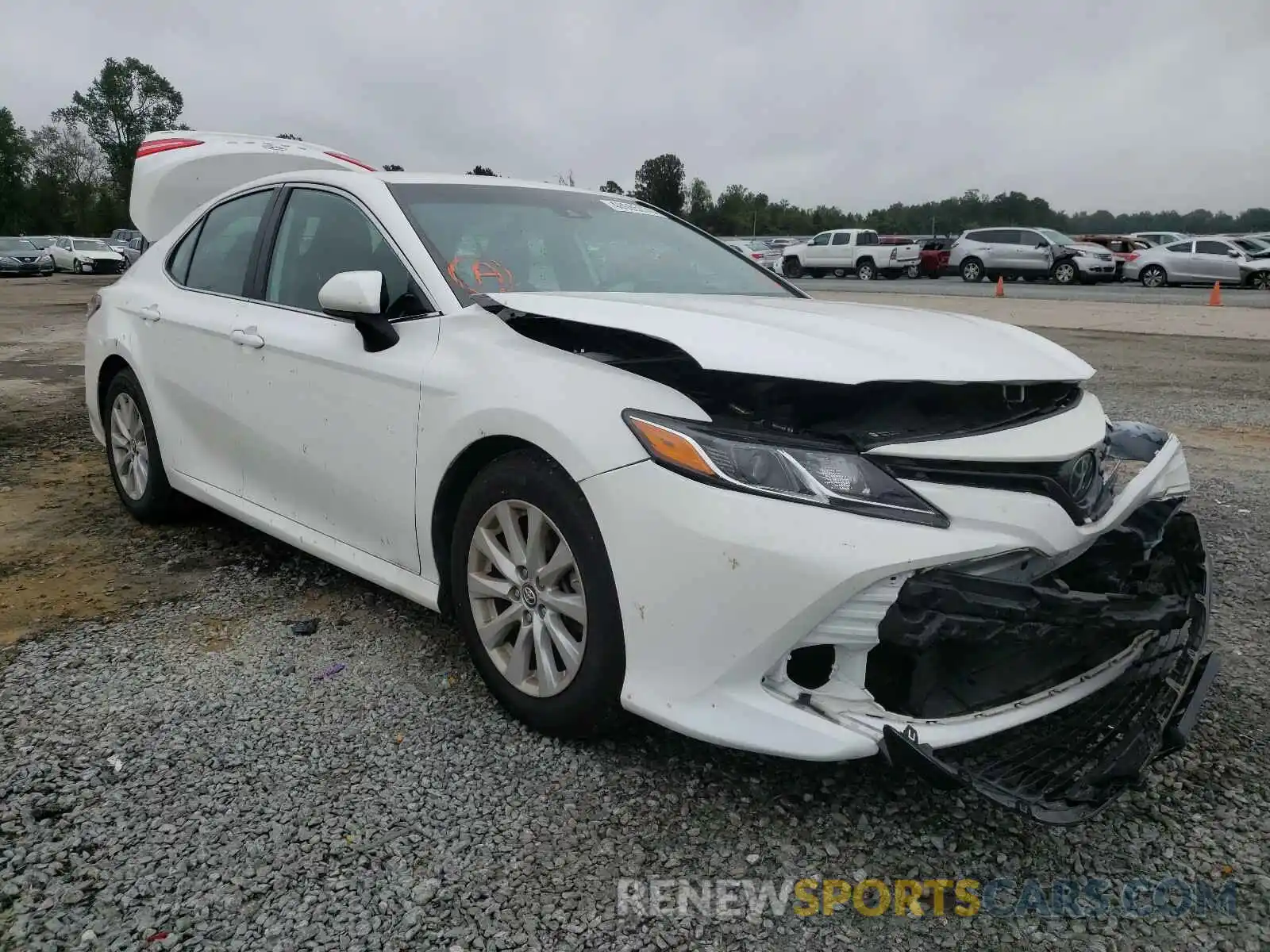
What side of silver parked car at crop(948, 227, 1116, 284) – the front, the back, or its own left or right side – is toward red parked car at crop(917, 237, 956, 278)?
back

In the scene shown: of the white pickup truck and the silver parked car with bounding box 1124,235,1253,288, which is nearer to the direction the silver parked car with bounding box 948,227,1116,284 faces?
the silver parked car

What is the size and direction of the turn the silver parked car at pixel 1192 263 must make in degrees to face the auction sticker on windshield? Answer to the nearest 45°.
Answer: approximately 90° to its right

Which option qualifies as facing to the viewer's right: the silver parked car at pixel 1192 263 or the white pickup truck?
the silver parked car

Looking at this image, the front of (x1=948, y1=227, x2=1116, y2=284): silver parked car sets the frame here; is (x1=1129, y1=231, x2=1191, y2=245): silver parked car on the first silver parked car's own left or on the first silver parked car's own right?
on the first silver parked car's own left

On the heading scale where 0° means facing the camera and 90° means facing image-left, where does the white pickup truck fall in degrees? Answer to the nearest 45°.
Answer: approximately 135°

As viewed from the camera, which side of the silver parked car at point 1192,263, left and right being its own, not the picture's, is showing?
right

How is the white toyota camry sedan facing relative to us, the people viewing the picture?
facing the viewer and to the right of the viewer

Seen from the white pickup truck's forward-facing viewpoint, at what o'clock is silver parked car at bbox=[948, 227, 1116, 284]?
The silver parked car is roughly at 6 o'clock from the white pickup truck.

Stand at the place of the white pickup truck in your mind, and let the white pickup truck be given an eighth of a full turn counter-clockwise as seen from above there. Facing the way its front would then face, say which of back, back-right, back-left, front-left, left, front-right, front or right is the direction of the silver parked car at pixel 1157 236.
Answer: back

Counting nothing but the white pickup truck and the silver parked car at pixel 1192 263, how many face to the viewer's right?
1

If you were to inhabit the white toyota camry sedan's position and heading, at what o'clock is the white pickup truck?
The white pickup truck is roughly at 8 o'clock from the white toyota camry sedan.

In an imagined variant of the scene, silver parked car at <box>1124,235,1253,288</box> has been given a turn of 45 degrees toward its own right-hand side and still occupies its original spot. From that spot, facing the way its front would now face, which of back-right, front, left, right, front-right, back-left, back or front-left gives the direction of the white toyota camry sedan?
front-right

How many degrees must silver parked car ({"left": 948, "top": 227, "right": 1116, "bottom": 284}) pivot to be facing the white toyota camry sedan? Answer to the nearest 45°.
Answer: approximately 45° to its right

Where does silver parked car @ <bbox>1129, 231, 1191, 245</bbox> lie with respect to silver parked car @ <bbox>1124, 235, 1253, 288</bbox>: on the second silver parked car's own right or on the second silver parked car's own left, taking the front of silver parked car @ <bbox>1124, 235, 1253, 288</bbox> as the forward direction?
on the second silver parked car's own left

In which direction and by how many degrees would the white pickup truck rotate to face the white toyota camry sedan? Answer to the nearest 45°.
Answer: approximately 135° to its left

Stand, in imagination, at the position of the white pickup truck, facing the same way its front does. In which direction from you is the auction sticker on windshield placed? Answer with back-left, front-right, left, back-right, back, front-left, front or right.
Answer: back-left
